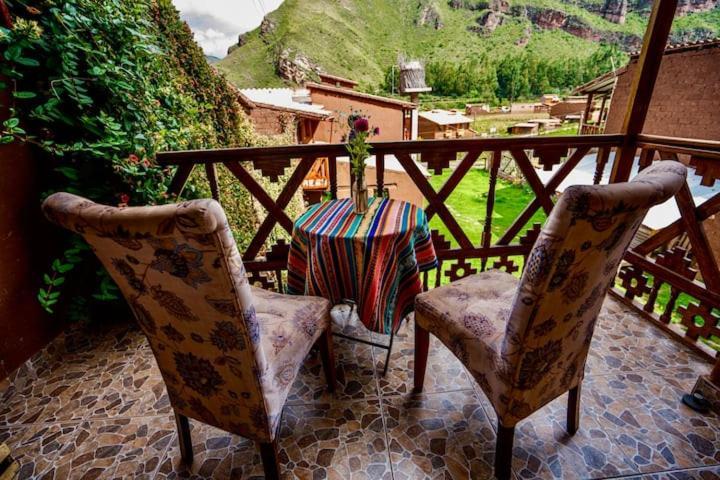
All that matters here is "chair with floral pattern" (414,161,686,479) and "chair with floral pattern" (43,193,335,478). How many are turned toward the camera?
0

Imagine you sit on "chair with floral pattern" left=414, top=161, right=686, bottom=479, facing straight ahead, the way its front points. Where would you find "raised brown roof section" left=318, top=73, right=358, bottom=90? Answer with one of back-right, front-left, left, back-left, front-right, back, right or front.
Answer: front

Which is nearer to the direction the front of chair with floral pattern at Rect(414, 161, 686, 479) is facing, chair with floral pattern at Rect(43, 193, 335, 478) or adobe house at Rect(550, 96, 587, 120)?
the adobe house

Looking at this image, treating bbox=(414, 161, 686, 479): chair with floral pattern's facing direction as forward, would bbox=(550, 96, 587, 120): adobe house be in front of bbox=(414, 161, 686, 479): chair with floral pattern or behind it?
in front

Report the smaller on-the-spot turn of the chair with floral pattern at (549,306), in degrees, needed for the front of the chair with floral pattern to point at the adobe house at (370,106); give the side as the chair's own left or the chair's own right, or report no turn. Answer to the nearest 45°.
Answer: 0° — it already faces it

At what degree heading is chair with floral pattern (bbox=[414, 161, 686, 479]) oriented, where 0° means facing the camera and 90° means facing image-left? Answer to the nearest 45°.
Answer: approximately 135°

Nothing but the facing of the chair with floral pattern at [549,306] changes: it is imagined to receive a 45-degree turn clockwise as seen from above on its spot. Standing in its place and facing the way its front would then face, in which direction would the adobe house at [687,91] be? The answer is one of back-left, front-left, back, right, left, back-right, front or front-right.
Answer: front

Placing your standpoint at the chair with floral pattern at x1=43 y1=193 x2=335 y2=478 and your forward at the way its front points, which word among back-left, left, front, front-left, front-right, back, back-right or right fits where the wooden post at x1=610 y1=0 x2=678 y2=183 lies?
front-right

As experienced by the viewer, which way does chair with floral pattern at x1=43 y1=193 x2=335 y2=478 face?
facing away from the viewer and to the right of the viewer

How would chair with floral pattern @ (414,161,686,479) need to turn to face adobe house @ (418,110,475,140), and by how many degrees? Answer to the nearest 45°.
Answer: approximately 45° to its right

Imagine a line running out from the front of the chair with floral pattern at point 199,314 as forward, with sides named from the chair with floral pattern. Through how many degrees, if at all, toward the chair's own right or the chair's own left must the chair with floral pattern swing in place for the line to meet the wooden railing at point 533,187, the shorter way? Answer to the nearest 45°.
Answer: approximately 45° to the chair's own right

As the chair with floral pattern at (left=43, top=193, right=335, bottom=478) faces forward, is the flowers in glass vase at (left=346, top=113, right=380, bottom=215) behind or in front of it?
in front
